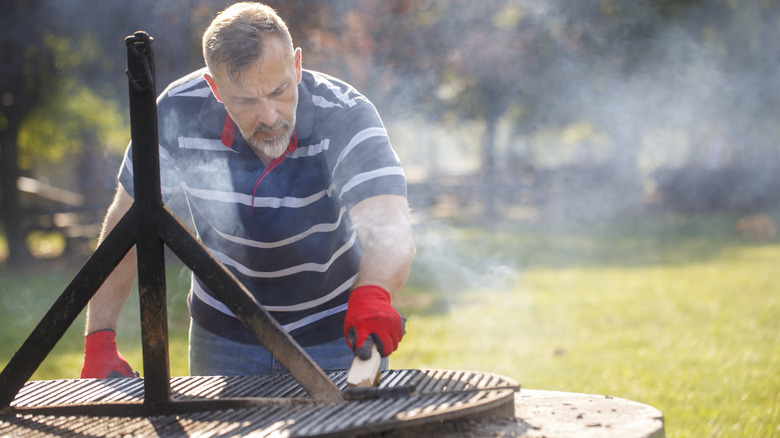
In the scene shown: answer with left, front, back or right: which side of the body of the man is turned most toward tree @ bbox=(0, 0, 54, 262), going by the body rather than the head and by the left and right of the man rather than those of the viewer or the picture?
back

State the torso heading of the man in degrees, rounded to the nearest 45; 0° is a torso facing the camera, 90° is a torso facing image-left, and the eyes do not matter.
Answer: approximately 0°

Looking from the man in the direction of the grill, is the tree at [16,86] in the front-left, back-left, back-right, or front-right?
back-right
